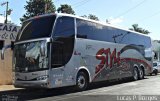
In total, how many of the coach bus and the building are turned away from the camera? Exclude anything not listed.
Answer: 0

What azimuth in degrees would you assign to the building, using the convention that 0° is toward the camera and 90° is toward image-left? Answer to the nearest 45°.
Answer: approximately 315°

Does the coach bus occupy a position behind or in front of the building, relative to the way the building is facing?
in front

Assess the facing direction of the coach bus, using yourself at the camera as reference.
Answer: facing the viewer and to the left of the viewer

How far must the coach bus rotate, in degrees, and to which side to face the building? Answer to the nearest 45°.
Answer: approximately 90° to its right
